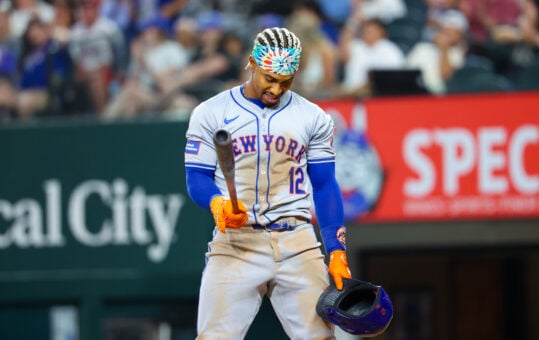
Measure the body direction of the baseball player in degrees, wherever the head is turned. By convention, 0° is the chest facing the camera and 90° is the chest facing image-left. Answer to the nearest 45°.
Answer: approximately 0°

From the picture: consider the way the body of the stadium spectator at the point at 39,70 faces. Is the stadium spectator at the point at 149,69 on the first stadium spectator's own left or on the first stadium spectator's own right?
on the first stadium spectator's own left

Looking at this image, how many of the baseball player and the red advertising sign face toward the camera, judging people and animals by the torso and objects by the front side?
2

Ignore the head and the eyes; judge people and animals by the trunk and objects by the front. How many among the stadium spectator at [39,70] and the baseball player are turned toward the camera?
2

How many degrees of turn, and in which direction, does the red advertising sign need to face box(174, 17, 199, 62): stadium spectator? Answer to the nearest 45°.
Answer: approximately 90° to its right

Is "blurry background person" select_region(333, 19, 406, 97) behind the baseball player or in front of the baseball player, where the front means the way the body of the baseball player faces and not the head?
behind
